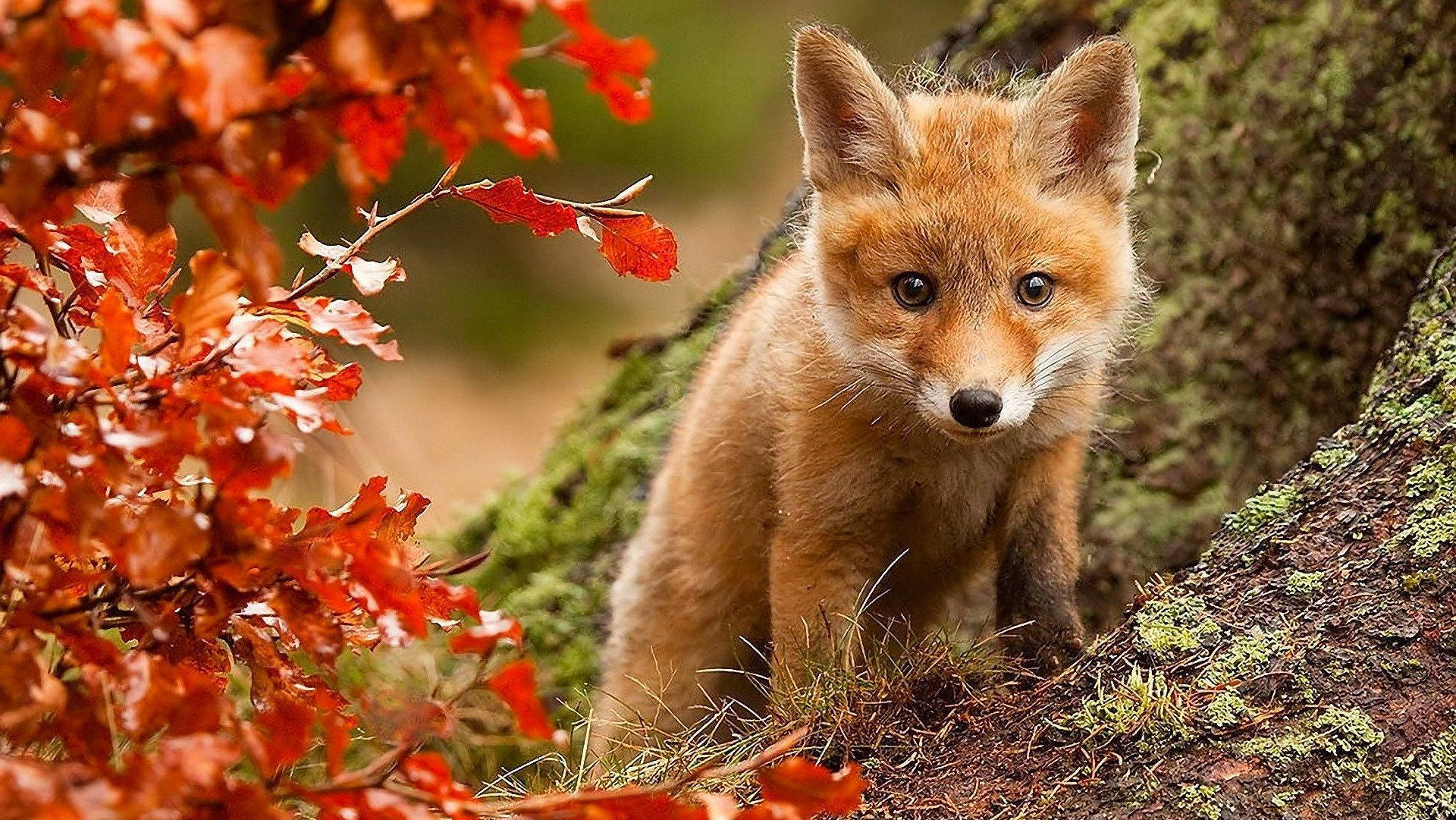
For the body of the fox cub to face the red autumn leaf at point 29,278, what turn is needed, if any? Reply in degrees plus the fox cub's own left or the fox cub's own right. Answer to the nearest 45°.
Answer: approximately 90° to the fox cub's own right

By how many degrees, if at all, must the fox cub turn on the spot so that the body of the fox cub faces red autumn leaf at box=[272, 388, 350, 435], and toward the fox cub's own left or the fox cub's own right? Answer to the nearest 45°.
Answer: approximately 90° to the fox cub's own right

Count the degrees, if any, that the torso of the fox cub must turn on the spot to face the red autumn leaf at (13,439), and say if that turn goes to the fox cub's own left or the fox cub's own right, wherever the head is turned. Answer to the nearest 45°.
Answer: approximately 90° to the fox cub's own right

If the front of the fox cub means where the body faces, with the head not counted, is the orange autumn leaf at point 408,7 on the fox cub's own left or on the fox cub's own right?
on the fox cub's own right

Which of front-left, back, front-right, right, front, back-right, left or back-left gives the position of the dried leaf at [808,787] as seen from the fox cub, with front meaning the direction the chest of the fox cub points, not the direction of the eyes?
front-right

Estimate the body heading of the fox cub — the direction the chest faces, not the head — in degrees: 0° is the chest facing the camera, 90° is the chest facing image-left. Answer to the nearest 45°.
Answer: approximately 315°

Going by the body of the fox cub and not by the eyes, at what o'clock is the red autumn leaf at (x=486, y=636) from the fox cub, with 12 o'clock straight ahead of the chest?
The red autumn leaf is roughly at 2 o'clock from the fox cub.
